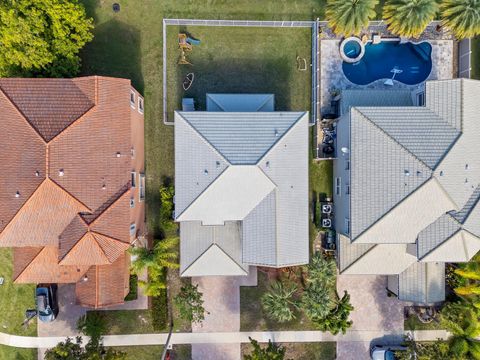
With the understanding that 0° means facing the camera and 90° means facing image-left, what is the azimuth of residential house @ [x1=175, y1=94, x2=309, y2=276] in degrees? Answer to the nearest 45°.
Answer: approximately 0°

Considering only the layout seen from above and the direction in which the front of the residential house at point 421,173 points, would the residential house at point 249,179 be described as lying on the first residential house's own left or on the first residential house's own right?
on the first residential house's own right

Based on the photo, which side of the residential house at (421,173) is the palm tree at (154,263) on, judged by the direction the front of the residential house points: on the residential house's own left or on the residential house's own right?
on the residential house's own right

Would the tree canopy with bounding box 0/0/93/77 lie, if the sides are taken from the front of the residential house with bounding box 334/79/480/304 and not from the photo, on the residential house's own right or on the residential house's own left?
on the residential house's own right

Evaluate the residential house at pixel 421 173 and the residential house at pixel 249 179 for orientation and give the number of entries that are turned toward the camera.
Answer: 2

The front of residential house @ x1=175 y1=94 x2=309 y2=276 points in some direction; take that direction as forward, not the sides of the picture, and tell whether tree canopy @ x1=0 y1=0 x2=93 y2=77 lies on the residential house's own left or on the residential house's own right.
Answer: on the residential house's own right

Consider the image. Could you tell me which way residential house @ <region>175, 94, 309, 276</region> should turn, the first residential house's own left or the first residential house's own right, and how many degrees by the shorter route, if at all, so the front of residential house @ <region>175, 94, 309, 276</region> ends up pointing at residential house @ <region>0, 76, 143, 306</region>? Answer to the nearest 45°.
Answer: approximately 90° to the first residential house's own right
